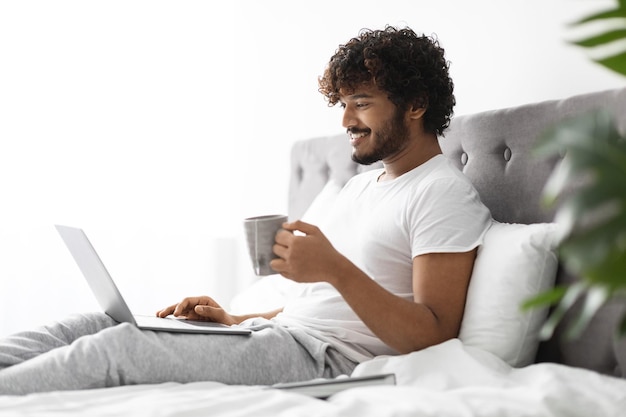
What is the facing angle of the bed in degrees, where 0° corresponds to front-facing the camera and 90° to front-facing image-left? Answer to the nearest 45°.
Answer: approximately 45°

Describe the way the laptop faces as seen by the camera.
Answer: facing away from the viewer and to the right of the viewer

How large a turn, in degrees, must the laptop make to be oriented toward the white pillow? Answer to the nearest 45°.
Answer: approximately 45° to its right

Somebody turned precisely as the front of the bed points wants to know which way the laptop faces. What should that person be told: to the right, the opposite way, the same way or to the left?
the opposite way
